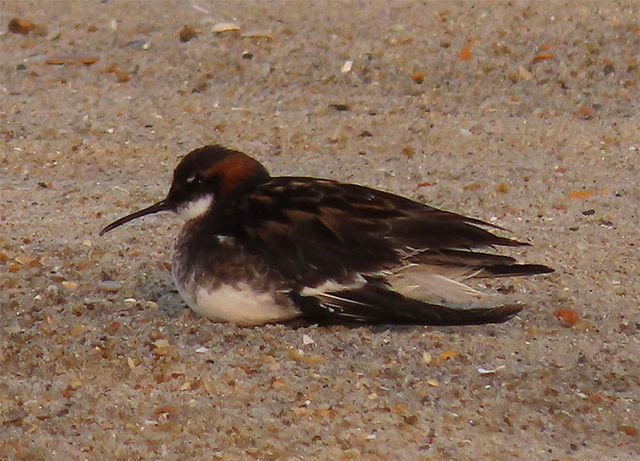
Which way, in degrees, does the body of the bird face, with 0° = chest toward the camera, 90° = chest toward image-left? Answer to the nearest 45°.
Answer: approximately 90°

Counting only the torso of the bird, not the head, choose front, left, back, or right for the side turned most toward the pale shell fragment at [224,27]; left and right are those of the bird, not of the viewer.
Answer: right
